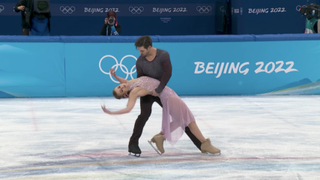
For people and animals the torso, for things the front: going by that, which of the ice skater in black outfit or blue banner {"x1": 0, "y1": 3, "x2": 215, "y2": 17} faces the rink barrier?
the blue banner

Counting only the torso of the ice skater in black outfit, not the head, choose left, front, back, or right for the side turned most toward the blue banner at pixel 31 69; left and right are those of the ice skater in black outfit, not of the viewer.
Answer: right

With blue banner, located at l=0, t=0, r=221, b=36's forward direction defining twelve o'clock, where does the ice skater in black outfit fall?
The ice skater in black outfit is roughly at 12 o'clock from the blue banner.

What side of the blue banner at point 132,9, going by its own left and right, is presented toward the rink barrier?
front

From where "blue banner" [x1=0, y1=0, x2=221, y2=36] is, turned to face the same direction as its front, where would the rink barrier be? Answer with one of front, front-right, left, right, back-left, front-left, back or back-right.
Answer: front

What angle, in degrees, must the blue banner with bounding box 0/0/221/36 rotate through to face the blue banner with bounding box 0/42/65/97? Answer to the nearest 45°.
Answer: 0° — it already faces it

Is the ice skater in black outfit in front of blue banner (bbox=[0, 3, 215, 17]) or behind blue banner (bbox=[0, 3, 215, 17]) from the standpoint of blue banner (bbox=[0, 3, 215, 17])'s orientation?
in front

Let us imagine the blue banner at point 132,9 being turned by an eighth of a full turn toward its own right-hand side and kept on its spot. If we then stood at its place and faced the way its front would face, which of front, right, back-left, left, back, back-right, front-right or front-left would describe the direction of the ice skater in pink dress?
front-left

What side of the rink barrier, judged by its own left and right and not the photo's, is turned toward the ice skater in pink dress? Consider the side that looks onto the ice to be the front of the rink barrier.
front

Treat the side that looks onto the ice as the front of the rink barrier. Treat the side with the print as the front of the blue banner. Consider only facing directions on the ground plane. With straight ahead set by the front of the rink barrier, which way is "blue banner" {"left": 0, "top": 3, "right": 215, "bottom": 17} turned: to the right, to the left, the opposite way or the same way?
the same way

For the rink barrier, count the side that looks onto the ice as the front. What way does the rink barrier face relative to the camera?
toward the camera

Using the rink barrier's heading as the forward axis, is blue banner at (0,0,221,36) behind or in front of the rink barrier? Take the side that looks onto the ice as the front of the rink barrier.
behind

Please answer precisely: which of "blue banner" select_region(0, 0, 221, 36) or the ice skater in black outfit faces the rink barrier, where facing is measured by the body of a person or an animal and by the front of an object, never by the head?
the blue banner

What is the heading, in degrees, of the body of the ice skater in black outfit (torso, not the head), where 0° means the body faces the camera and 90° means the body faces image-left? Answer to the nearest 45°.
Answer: approximately 45°

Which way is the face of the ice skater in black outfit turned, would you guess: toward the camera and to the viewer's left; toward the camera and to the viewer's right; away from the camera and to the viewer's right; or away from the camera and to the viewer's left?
toward the camera and to the viewer's left

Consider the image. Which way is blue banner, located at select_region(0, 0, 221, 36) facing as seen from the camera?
toward the camera
